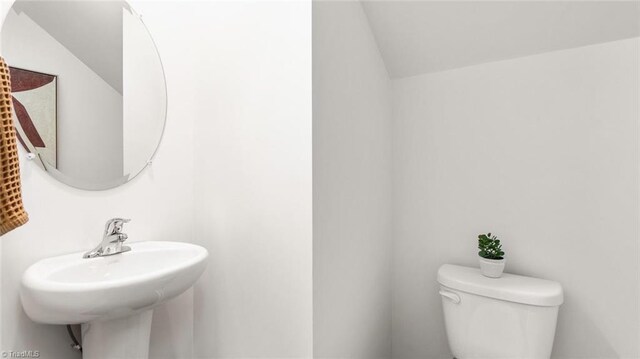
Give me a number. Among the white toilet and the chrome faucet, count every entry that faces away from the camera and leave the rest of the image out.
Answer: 0

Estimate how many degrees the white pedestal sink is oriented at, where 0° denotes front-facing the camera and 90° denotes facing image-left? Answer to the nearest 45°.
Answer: approximately 315°
